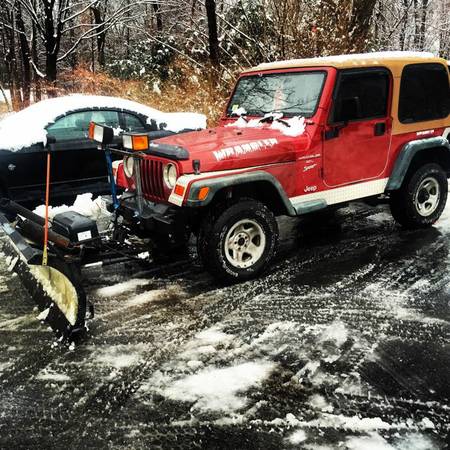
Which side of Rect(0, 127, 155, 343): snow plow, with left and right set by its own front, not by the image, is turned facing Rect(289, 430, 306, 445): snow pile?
left

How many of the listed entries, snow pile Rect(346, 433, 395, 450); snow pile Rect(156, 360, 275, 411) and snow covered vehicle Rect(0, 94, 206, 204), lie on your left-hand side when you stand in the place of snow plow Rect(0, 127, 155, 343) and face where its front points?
2

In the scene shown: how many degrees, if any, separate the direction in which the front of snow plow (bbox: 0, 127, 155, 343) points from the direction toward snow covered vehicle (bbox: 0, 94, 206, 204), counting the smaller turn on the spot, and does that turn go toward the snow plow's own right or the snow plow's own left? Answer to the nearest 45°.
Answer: approximately 135° to the snow plow's own right

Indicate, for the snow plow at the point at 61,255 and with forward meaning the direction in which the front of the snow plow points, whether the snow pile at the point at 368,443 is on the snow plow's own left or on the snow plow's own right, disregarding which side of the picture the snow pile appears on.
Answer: on the snow plow's own left

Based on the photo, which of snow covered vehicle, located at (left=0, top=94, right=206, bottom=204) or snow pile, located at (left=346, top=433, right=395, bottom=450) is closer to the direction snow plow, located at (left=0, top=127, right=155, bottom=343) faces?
the snow pile

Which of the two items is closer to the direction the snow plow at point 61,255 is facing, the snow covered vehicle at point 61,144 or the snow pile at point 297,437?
the snow pile

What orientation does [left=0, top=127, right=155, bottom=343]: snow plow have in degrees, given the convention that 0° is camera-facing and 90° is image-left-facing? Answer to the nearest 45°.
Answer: approximately 45°

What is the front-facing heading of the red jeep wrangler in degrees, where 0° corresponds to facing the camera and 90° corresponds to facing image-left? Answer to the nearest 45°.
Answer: approximately 45°

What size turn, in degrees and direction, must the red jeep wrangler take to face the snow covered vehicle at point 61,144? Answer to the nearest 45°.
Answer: approximately 90° to its right

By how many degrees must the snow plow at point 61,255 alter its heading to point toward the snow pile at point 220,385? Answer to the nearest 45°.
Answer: approximately 90° to its left

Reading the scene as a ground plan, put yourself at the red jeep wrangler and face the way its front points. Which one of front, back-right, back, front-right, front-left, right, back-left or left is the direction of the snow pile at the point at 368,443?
front-left

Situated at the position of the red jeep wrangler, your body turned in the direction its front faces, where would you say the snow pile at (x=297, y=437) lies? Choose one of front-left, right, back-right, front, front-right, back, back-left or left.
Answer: front-left
